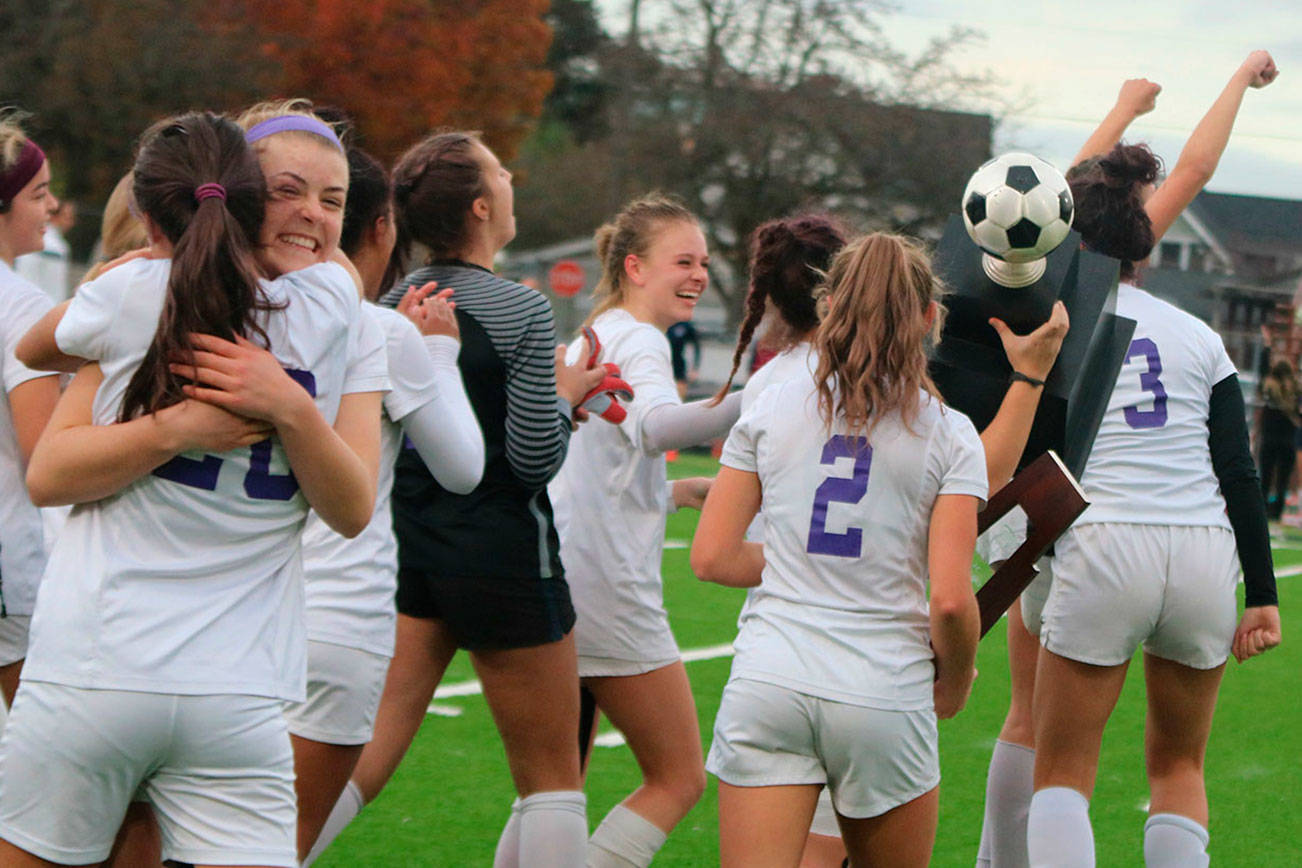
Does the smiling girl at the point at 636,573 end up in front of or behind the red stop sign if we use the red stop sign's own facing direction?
in front

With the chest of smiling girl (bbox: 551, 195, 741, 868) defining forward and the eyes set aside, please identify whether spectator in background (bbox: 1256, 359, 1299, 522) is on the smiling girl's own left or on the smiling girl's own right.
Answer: on the smiling girl's own left

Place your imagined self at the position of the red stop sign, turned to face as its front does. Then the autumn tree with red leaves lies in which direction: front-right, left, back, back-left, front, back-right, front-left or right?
back-right

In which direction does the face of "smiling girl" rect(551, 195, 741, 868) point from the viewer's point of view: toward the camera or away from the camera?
toward the camera

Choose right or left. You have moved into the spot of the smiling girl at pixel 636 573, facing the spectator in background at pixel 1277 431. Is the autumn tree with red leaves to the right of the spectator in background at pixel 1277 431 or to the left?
left

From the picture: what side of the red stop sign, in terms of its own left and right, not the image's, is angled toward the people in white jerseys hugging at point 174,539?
front

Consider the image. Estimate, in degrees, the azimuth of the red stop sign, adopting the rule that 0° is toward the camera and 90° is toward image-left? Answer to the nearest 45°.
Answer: approximately 0°
